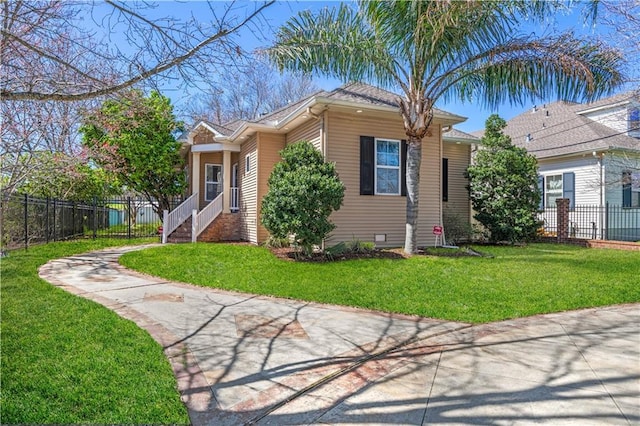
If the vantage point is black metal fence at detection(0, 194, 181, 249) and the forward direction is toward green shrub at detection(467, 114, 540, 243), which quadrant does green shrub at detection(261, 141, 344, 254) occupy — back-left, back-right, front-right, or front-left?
front-right

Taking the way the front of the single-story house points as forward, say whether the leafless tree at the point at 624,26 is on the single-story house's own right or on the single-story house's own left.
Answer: on the single-story house's own left

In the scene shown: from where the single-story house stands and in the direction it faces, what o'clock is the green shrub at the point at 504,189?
The green shrub is roughly at 7 o'clock from the single-story house.

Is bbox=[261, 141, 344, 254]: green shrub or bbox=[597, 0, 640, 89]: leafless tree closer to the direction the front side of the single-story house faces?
the green shrub

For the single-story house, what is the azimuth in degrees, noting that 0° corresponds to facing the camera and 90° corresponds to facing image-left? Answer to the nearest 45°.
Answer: approximately 45°

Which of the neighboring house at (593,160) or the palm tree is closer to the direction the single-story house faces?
the palm tree

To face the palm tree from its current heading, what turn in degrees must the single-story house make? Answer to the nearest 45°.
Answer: approximately 90° to its left

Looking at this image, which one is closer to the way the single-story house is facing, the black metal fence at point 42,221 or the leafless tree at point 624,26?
the black metal fence
